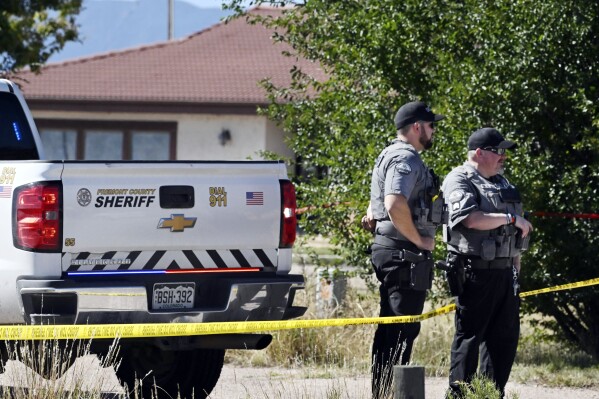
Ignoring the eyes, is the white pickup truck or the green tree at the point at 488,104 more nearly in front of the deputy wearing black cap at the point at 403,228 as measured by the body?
the green tree

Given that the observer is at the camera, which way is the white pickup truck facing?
facing away from the viewer and to the left of the viewer

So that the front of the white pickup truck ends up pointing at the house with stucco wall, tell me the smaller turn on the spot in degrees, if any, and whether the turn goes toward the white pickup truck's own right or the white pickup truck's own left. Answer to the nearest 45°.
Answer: approximately 45° to the white pickup truck's own right

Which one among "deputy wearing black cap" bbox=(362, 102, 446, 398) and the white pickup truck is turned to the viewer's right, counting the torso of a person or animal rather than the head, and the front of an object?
the deputy wearing black cap

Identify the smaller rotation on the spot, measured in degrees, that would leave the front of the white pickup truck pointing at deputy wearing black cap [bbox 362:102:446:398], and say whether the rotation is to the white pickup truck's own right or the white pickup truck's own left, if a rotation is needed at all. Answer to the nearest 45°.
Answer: approximately 135° to the white pickup truck's own right

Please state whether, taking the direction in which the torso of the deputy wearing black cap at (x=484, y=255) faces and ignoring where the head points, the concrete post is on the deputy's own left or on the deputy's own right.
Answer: on the deputy's own right

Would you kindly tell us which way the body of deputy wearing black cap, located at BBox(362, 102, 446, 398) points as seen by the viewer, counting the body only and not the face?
to the viewer's right

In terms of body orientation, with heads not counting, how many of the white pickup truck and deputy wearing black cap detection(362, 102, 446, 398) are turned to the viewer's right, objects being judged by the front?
1
